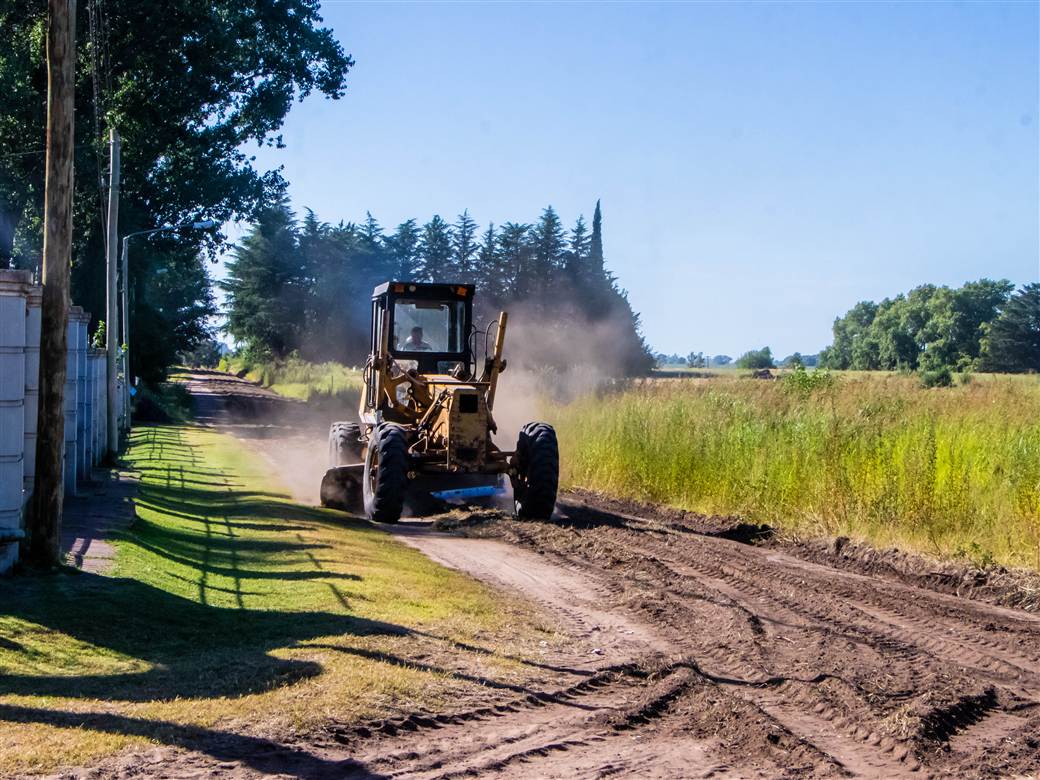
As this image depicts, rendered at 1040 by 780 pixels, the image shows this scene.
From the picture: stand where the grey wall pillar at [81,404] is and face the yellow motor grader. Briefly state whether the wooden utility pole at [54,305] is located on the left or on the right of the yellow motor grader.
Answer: right

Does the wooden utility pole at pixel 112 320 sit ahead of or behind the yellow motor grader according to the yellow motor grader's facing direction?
behind

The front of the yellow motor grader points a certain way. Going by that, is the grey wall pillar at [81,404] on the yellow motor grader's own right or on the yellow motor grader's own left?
on the yellow motor grader's own right

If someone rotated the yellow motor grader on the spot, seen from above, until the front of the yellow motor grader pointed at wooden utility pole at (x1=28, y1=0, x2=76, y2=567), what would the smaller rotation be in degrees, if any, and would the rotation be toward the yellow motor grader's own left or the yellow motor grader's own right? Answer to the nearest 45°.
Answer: approximately 45° to the yellow motor grader's own right

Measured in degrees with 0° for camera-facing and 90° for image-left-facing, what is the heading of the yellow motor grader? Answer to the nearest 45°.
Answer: approximately 0°

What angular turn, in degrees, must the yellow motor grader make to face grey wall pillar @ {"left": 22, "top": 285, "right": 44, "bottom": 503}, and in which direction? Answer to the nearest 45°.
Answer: approximately 45° to its right

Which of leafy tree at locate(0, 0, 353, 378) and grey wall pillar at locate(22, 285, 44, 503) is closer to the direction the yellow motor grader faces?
the grey wall pillar

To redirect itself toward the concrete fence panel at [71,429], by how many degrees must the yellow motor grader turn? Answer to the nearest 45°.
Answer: approximately 90° to its right
